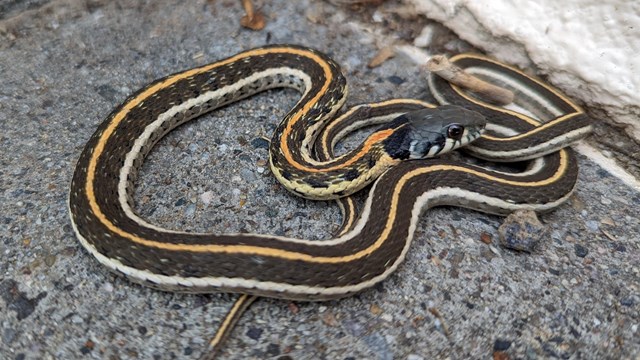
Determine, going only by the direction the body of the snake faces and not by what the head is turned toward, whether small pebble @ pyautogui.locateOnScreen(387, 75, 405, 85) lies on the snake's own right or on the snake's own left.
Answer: on the snake's own left

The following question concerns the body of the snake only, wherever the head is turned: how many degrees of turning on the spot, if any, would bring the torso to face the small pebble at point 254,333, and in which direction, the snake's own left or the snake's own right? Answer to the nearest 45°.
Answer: approximately 90° to the snake's own right

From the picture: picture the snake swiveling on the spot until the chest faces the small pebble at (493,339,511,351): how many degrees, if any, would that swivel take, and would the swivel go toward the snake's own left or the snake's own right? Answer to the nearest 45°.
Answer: approximately 45° to the snake's own right

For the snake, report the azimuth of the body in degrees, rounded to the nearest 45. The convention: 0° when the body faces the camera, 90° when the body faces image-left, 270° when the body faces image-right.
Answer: approximately 270°

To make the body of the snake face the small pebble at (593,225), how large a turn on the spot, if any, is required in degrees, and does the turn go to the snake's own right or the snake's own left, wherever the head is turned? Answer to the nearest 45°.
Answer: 0° — it already faces it
